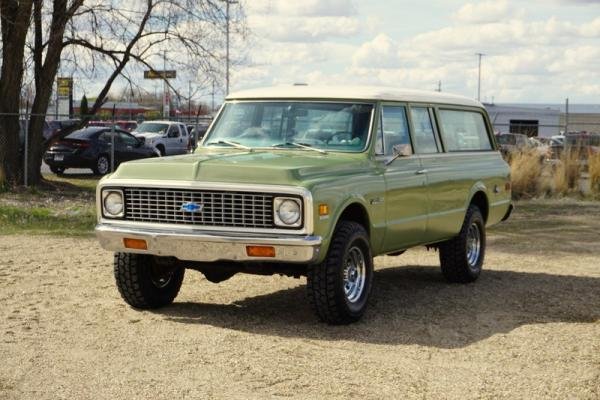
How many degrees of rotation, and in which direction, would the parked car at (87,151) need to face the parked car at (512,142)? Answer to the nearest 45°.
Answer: approximately 90° to its right

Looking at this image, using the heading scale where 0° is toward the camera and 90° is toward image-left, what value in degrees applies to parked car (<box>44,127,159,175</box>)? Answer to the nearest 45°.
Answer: approximately 225°

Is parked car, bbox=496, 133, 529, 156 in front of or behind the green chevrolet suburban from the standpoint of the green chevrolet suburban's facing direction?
behind

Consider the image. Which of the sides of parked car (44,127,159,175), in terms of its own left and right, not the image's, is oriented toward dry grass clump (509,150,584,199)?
right

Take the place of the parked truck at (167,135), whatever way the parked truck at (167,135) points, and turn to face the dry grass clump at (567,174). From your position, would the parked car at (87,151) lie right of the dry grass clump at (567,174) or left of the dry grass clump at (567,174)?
right

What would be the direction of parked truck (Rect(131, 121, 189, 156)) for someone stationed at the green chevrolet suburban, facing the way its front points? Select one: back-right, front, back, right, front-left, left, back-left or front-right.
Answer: back-right

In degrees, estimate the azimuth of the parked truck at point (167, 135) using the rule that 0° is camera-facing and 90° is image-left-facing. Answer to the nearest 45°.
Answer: approximately 45°

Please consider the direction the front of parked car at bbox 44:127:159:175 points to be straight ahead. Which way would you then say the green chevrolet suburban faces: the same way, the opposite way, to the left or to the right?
the opposite way

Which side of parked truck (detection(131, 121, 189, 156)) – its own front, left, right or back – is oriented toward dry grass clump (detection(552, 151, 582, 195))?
left
